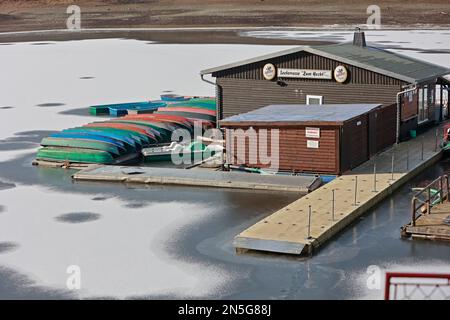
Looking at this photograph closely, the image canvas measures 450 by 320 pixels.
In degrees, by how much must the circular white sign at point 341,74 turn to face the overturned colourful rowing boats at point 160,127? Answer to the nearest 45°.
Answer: approximately 90° to its right

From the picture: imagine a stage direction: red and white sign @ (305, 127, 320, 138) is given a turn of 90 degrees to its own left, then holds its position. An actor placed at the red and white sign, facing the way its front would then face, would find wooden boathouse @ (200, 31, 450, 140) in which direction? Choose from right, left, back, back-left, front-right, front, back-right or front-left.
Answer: left

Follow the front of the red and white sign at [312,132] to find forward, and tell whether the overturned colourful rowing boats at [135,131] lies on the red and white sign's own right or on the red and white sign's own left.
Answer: on the red and white sign's own right

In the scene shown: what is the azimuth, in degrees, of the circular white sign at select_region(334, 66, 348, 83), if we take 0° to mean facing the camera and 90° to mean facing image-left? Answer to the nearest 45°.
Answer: approximately 0°

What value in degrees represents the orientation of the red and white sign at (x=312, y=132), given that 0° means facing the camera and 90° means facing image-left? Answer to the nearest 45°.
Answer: approximately 0°

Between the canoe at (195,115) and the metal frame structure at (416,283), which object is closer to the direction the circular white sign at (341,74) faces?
the metal frame structure

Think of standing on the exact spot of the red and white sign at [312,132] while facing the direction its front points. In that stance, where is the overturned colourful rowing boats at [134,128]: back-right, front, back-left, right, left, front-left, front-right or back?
back-right

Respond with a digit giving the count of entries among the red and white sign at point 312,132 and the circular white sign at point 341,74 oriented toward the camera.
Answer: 2

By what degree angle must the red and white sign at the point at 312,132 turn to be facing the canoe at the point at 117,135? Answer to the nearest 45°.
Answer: approximately 135° to its right

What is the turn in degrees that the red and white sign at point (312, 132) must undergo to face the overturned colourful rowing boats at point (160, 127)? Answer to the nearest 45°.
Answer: approximately 135° to its right

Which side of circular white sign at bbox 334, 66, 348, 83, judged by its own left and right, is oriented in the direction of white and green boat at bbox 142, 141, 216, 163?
right

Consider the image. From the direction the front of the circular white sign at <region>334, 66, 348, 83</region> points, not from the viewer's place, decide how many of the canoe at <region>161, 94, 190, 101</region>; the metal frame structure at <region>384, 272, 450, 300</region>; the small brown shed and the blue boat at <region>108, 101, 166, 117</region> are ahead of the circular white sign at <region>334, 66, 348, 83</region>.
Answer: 2

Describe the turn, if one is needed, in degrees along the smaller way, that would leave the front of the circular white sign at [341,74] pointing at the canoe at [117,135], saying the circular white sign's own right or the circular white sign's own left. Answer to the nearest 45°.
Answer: approximately 90° to the circular white sign's own right
